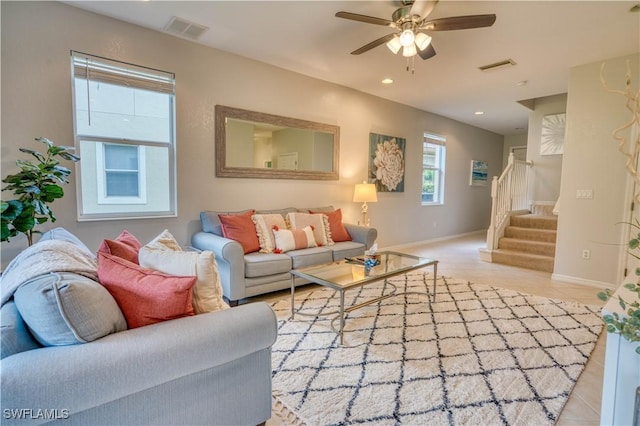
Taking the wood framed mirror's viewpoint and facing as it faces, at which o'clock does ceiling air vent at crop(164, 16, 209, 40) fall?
The ceiling air vent is roughly at 3 o'clock from the wood framed mirror.

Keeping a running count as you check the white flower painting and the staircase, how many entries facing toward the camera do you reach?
2

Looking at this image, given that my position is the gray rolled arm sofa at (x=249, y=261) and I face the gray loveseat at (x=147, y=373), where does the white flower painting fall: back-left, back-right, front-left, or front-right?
back-left

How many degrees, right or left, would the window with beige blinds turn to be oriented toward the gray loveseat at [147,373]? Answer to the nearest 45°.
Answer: approximately 45° to its right

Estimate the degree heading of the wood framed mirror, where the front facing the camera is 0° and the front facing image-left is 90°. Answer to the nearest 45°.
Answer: approximately 315°

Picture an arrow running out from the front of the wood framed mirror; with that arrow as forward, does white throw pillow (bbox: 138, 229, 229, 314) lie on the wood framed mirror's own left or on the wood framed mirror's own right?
on the wood framed mirror's own right

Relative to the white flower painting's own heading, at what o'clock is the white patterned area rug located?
The white patterned area rug is roughly at 12 o'clock from the white flower painting.

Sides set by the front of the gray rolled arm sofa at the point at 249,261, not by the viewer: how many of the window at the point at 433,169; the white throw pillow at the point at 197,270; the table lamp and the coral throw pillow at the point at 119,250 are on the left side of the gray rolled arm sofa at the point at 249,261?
2

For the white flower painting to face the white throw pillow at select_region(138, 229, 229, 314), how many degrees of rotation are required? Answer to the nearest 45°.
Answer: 0° — it already faces it
